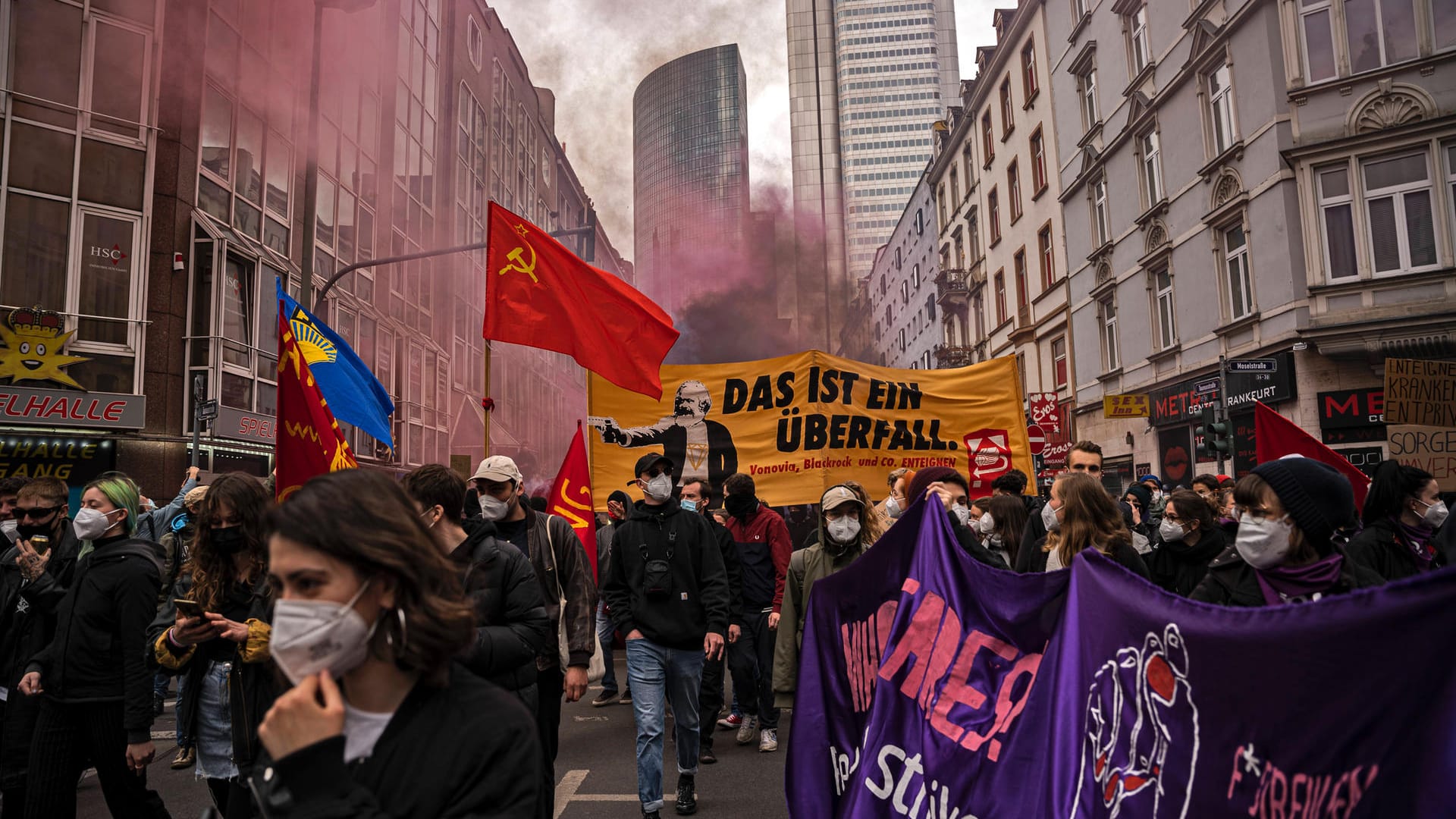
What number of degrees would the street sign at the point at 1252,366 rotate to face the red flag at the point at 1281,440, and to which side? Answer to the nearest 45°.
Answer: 0° — it already faces it

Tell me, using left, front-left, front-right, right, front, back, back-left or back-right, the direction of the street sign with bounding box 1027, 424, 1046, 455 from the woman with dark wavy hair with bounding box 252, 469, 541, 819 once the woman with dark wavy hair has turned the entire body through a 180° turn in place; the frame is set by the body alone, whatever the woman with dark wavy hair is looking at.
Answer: front

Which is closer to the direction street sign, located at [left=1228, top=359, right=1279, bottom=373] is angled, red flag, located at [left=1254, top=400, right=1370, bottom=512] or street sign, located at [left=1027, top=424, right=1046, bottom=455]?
the red flag

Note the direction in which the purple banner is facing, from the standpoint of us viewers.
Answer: facing the viewer

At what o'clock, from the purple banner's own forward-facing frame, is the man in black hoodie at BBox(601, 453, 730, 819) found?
The man in black hoodie is roughly at 4 o'clock from the purple banner.

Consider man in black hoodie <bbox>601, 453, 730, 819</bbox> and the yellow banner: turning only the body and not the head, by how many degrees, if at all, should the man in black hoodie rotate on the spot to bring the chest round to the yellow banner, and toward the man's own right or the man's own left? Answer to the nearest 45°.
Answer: approximately 135° to the man's own left

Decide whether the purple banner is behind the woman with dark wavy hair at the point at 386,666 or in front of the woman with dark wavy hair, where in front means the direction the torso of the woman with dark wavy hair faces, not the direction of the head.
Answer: behind

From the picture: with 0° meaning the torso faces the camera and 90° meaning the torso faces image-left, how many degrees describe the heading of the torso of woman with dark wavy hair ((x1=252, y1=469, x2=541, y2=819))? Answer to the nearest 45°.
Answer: approximately 45°

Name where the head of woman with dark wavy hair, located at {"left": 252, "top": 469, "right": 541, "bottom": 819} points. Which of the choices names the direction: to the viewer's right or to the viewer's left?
to the viewer's left

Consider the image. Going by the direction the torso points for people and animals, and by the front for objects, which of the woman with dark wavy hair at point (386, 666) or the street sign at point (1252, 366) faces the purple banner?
the street sign

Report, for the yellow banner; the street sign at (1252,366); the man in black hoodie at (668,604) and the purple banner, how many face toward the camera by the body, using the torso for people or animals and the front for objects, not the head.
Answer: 4

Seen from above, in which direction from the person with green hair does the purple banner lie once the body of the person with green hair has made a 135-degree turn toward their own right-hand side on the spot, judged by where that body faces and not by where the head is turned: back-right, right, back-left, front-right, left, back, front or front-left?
back-right

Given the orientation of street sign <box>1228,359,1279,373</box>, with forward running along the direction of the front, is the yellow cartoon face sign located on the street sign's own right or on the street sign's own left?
on the street sign's own right

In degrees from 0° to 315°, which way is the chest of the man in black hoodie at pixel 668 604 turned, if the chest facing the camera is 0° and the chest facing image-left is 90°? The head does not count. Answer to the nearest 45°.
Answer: approximately 0°

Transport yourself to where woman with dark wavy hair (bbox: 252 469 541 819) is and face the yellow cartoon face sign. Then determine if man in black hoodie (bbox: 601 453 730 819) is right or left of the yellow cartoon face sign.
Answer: right
